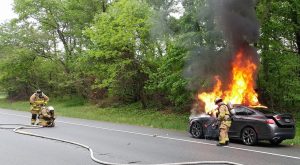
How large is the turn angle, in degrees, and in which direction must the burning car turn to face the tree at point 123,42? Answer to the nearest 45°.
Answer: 0° — it already faces it

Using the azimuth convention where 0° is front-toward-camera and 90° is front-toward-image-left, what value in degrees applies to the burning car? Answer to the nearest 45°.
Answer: approximately 135°

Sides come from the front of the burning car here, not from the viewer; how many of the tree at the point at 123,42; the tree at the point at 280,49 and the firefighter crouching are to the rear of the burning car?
0

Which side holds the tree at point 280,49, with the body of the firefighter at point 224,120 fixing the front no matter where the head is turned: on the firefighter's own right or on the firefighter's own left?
on the firefighter's own right
